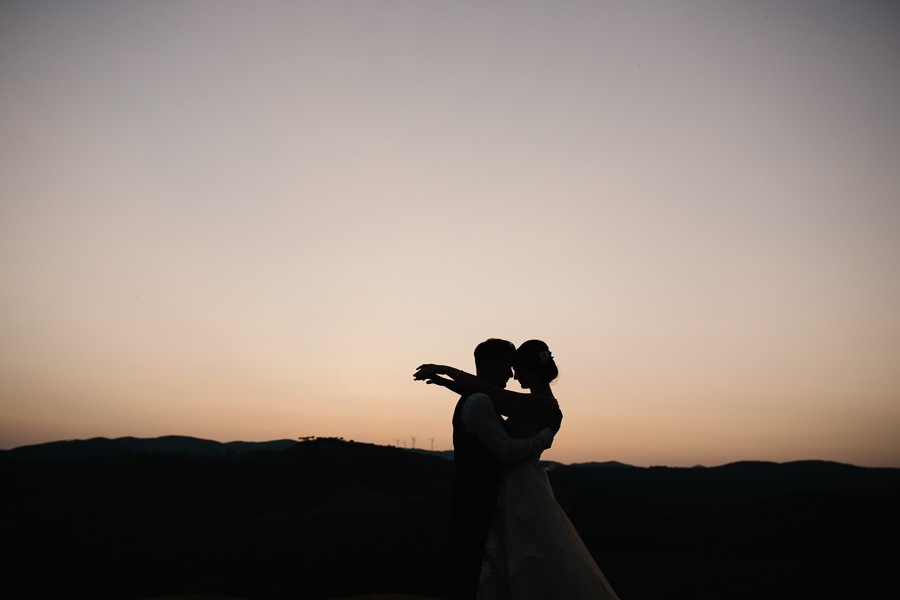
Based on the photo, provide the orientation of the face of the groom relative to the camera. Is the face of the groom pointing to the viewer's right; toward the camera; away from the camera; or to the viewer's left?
to the viewer's right

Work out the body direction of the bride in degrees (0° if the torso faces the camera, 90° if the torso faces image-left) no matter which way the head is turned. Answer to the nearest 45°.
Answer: approximately 90°

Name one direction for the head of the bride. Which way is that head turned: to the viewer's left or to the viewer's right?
to the viewer's left

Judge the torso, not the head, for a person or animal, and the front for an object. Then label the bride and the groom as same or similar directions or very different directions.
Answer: very different directions

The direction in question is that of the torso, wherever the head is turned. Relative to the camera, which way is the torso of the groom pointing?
to the viewer's right
